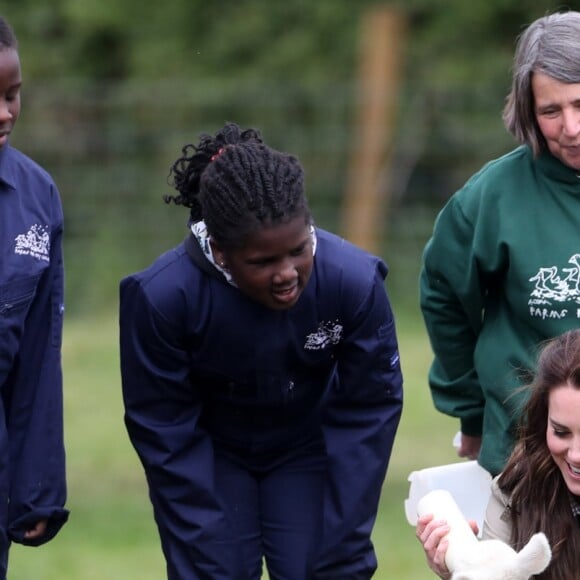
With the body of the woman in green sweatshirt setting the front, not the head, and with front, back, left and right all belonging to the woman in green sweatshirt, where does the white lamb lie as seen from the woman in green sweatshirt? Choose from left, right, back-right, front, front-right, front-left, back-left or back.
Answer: front-right

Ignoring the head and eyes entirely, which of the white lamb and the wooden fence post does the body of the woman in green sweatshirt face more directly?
the white lamb

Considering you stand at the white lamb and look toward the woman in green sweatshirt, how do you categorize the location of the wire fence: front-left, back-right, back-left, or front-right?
front-left

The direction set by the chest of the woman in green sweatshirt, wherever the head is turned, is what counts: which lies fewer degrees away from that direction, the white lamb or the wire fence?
the white lamb

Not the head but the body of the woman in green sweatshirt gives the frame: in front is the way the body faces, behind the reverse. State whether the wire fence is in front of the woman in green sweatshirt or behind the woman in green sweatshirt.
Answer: behind

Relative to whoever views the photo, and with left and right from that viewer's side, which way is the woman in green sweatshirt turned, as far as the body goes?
facing the viewer and to the right of the viewer
